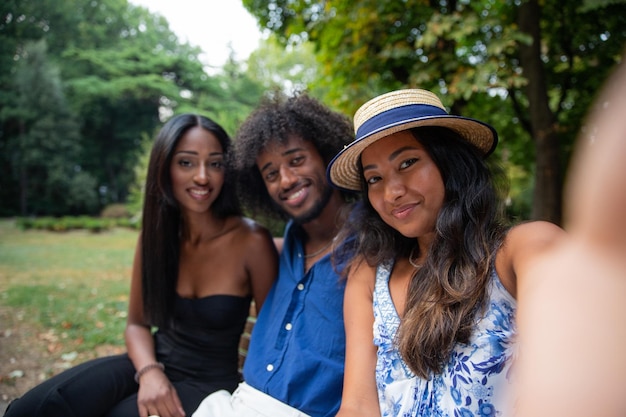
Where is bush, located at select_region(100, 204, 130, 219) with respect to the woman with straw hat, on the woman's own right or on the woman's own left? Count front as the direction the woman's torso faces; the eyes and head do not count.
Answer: on the woman's own right

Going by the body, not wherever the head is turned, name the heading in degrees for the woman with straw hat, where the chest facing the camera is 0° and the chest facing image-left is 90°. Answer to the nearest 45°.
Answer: approximately 45°
